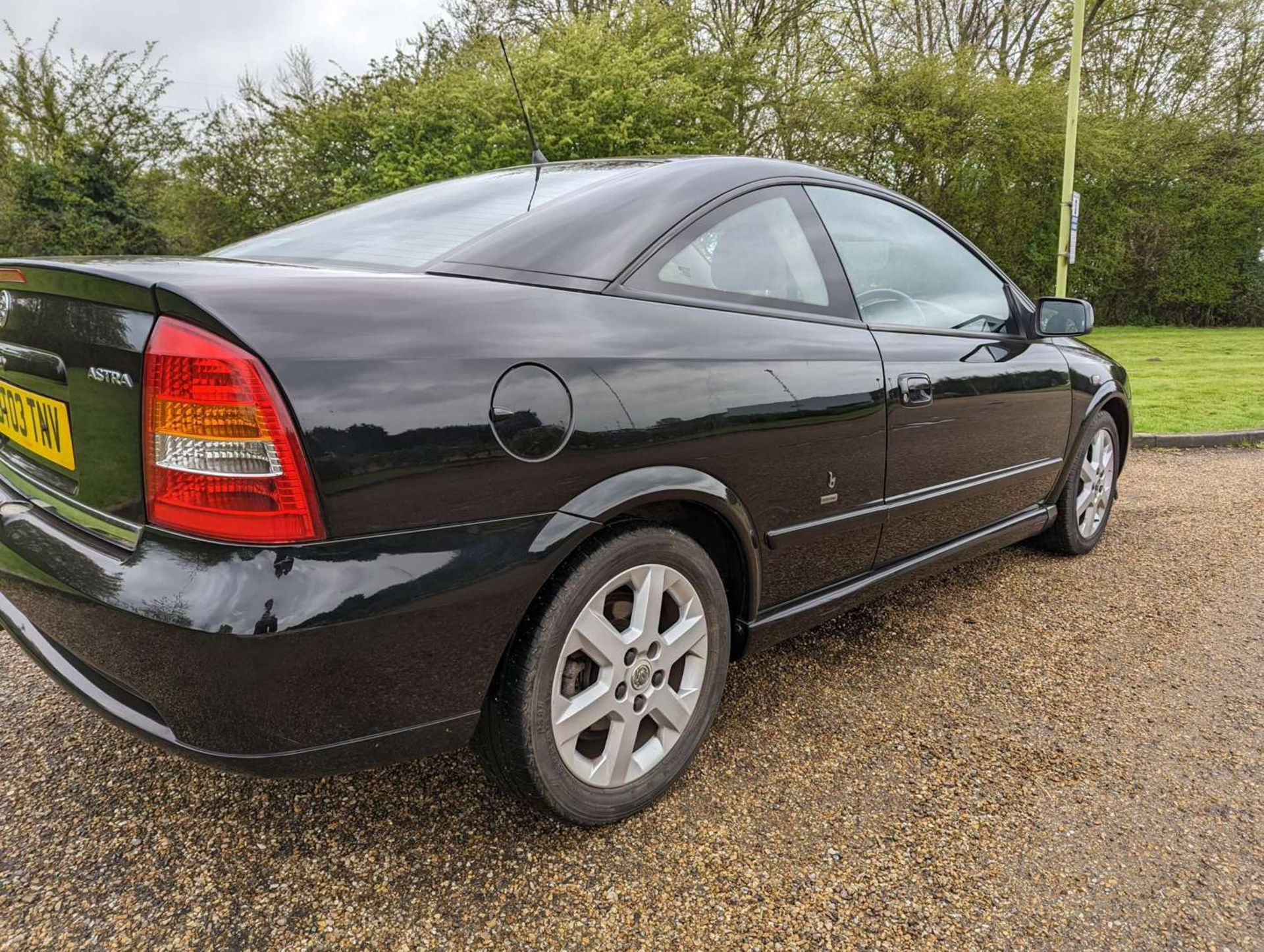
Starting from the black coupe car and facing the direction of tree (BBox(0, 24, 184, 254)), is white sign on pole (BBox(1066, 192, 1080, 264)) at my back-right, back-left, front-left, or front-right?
front-right

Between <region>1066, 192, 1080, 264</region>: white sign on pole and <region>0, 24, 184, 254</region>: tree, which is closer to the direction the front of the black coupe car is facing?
the white sign on pole

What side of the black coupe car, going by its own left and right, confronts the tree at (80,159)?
left

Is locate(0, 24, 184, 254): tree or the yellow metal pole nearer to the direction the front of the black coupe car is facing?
the yellow metal pole

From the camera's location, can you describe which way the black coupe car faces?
facing away from the viewer and to the right of the viewer

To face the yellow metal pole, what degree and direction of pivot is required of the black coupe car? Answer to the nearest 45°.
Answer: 0° — it already faces it

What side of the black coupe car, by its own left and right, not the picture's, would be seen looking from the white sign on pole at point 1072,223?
front
